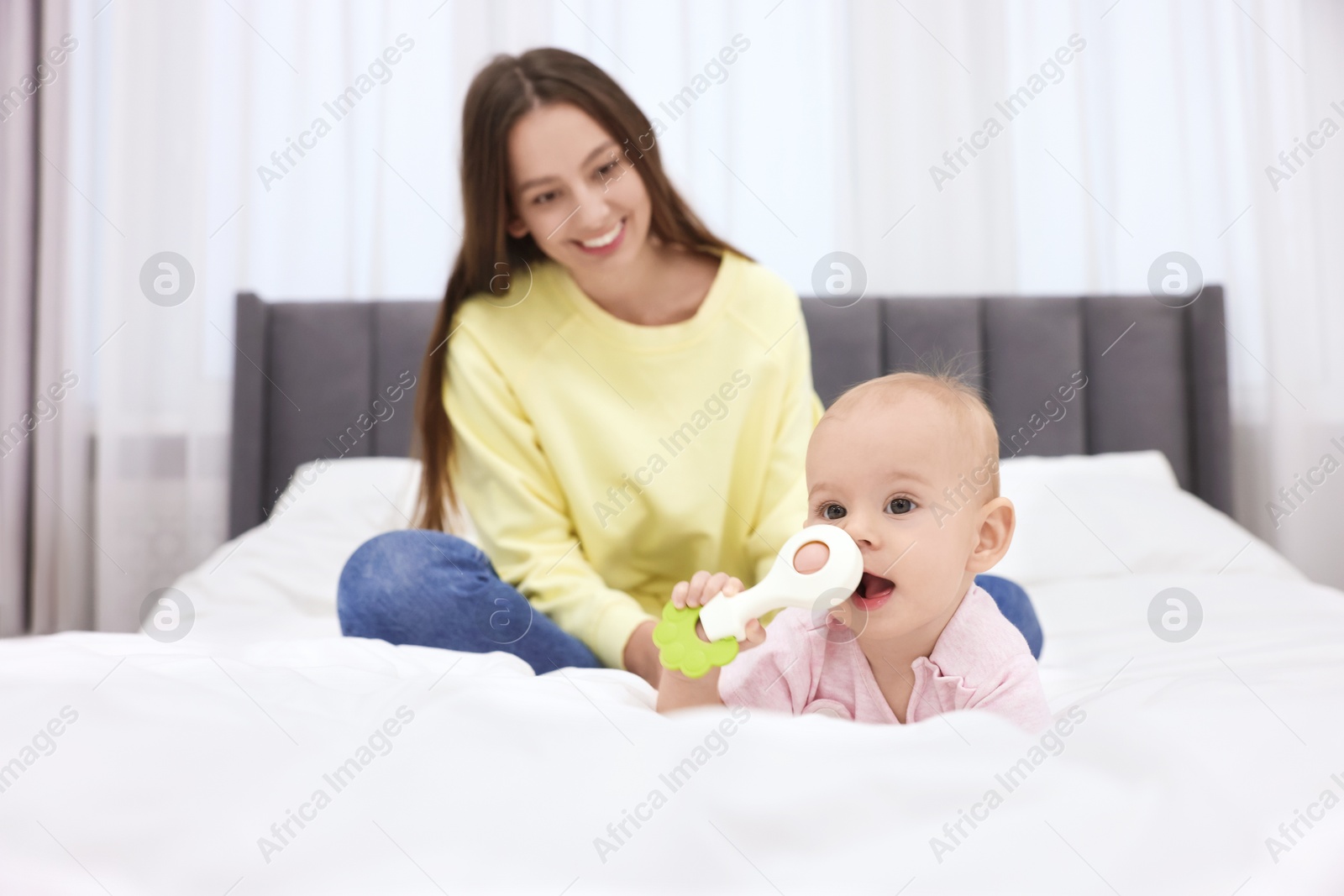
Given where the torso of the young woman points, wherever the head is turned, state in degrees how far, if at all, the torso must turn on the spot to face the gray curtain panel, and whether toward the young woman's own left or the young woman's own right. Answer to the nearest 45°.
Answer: approximately 135° to the young woman's own right

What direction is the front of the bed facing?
toward the camera

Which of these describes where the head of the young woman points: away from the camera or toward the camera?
toward the camera

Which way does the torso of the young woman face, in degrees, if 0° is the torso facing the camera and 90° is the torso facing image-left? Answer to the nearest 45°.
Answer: approximately 0°

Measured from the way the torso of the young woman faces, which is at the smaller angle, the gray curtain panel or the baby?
the baby

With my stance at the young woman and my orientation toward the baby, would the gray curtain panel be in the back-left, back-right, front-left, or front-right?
back-right
